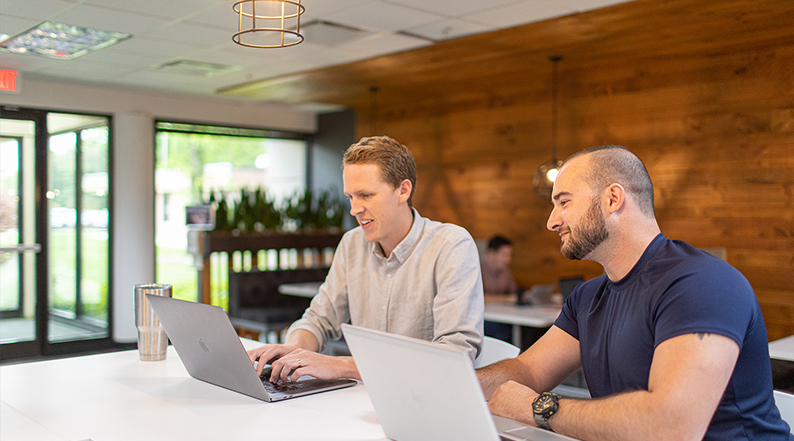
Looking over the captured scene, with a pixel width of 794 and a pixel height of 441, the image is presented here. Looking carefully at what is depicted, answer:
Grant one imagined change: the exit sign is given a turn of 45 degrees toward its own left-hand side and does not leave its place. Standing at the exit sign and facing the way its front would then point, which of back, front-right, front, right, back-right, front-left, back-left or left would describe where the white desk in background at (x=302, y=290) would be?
front

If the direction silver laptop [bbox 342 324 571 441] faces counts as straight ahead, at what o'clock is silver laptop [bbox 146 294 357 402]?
silver laptop [bbox 146 294 357 402] is roughly at 9 o'clock from silver laptop [bbox 342 324 571 441].

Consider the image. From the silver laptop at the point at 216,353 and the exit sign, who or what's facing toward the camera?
the exit sign

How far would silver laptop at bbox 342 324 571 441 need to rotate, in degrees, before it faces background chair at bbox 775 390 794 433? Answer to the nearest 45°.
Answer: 0° — it already faces it

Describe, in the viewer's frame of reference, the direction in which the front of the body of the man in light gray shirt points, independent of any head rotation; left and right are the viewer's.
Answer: facing the viewer and to the left of the viewer

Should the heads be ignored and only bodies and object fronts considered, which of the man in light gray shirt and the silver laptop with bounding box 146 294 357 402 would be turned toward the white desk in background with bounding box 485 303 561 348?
the silver laptop

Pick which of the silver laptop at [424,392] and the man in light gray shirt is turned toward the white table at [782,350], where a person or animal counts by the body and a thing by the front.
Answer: the silver laptop

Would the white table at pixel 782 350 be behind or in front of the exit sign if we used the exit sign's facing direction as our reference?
in front

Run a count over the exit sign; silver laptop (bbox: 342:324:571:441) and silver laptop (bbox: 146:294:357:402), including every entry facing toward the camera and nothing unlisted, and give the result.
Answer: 1

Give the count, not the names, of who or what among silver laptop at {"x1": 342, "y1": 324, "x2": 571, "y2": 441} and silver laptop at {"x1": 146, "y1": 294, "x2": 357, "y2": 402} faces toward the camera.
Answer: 0

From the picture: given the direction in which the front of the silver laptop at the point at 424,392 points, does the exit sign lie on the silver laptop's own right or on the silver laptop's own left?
on the silver laptop's own left

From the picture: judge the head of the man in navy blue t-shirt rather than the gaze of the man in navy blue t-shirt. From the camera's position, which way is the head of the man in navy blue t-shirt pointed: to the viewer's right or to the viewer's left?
to the viewer's left

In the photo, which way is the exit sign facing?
toward the camera

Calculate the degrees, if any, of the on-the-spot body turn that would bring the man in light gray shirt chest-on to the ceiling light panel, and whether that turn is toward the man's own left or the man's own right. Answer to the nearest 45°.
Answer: approximately 90° to the man's own right

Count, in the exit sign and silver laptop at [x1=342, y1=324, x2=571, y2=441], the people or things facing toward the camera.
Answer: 1

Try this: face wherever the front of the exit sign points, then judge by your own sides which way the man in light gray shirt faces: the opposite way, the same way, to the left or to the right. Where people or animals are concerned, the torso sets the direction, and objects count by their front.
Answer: to the right

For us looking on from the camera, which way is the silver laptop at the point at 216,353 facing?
facing away from the viewer and to the right of the viewer

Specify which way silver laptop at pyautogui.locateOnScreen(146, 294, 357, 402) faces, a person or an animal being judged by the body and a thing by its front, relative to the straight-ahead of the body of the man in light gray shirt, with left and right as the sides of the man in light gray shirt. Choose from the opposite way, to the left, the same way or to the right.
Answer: the opposite way

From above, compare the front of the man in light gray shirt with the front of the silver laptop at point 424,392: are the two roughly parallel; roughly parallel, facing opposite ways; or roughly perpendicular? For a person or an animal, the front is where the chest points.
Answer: roughly parallel, facing opposite ways

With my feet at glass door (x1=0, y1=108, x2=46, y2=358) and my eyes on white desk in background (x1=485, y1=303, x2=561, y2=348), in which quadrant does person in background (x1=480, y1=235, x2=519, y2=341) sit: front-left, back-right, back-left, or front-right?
front-left

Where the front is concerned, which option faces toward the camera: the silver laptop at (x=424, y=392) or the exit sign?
the exit sign
